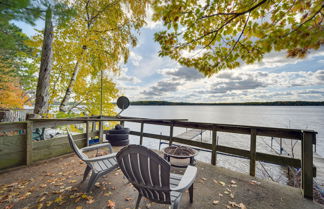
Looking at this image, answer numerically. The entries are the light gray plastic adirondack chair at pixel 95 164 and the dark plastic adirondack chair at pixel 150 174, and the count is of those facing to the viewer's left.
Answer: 0

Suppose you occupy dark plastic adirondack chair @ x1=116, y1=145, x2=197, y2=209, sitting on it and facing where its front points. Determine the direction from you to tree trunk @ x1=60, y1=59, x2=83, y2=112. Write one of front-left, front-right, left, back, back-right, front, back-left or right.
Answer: left

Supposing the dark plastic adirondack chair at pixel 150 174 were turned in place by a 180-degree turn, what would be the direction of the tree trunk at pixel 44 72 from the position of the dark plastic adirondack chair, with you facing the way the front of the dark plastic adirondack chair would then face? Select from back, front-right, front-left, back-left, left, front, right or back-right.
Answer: right

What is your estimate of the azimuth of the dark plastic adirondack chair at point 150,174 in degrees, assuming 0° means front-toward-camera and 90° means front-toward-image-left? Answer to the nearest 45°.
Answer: approximately 225°

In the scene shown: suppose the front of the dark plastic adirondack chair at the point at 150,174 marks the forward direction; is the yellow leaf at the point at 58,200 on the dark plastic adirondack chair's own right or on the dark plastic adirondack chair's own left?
on the dark plastic adirondack chair's own left

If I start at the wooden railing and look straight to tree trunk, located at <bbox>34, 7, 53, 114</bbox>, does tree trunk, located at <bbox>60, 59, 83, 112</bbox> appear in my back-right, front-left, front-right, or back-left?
front-right

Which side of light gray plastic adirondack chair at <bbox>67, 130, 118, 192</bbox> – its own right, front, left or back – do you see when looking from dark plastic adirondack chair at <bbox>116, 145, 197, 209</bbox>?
right

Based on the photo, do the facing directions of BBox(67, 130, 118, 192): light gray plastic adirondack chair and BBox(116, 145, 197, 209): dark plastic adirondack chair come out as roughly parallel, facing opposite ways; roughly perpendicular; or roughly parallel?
roughly parallel

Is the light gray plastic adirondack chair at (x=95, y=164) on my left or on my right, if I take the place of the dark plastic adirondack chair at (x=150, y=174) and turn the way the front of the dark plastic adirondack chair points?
on my left

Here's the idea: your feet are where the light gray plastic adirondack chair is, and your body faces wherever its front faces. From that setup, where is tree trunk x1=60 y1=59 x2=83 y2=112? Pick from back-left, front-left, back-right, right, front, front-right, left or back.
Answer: left
